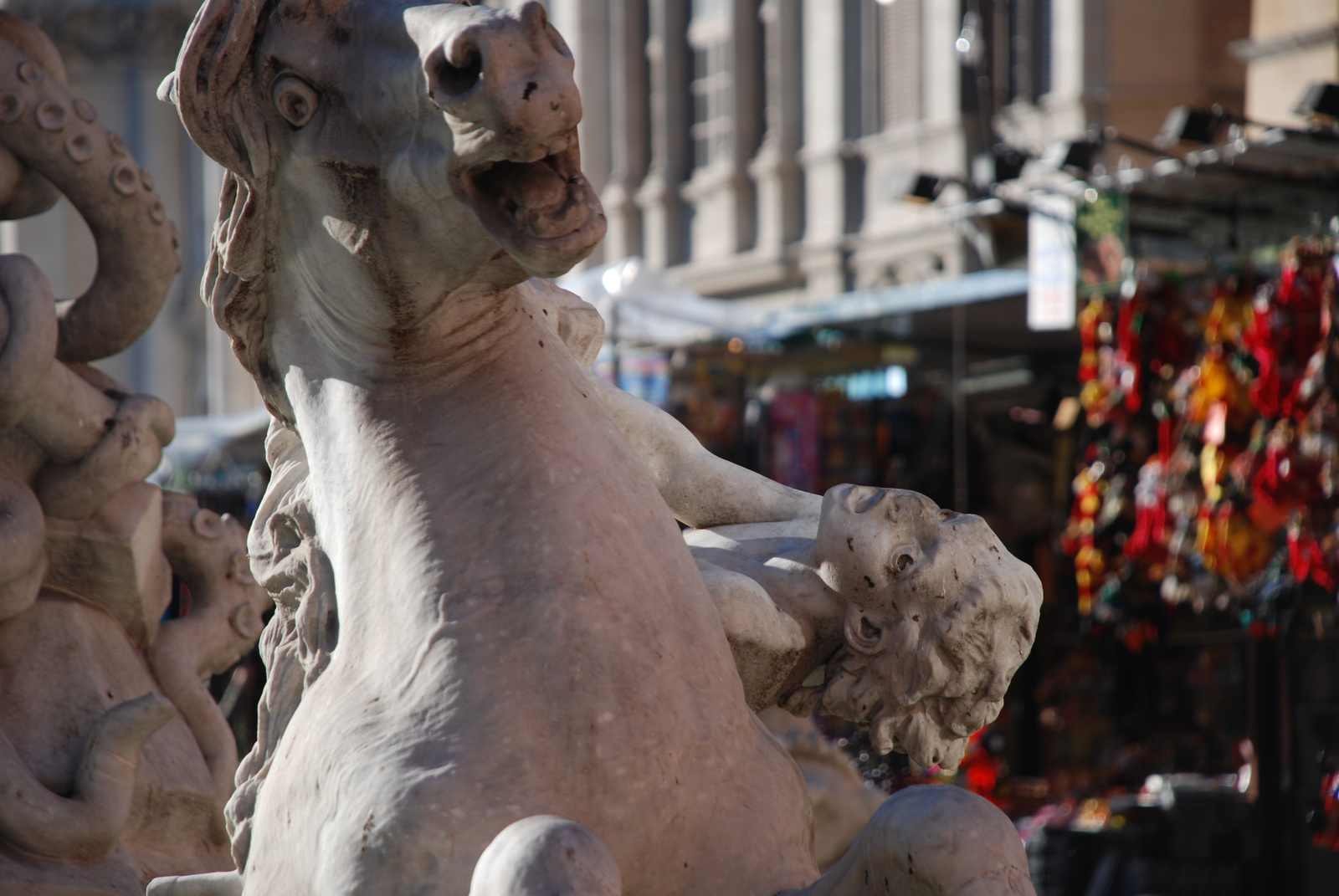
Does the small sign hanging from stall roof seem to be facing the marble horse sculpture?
yes

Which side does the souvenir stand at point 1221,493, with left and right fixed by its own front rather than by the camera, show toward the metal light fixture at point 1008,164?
right

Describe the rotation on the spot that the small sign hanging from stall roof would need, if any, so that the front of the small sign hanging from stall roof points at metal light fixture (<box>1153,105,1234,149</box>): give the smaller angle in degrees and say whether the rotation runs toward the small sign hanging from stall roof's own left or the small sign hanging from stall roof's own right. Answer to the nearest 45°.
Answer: approximately 45° to the small sign hanging from stall roof's own left

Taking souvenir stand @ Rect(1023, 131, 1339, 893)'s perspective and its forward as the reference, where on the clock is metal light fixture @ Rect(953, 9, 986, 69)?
The metal light fixture is roughly at 4 o'clock from the souvenir stand.

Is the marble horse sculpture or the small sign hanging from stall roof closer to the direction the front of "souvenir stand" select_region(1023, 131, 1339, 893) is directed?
the marble horse sculpture

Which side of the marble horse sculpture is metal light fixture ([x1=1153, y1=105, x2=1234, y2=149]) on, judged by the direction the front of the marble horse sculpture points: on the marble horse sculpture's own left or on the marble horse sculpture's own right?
on the marble horse sculpture's own left

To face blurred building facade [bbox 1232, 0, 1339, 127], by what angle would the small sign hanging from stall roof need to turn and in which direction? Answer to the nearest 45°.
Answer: approximately 135° to its left

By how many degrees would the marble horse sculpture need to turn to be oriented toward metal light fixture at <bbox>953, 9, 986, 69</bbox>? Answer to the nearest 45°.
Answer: approximately 135° to its left

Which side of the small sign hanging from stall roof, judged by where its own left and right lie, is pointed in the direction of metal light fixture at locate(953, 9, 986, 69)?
back

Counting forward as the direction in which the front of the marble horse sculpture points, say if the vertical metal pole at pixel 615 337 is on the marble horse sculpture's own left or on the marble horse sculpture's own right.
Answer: on the marble horse sculpture's own left

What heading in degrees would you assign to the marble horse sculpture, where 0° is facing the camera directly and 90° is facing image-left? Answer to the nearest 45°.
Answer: approximately 315°
